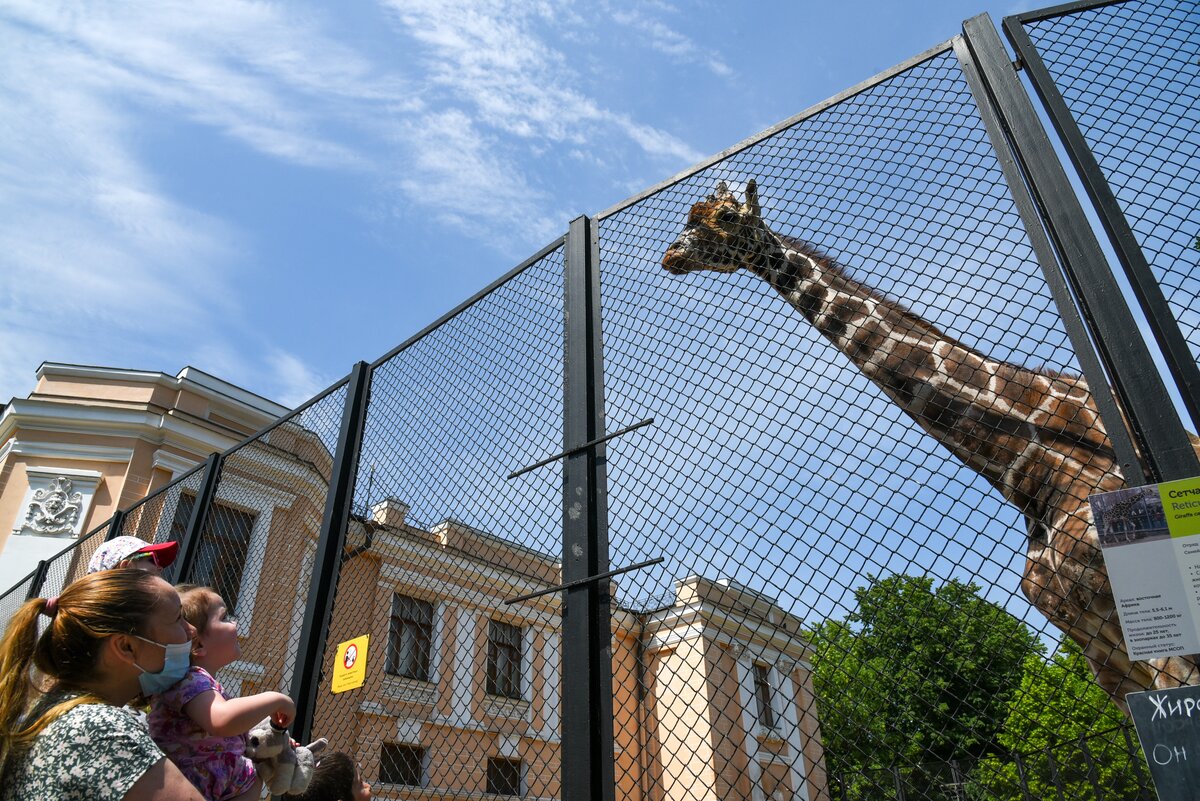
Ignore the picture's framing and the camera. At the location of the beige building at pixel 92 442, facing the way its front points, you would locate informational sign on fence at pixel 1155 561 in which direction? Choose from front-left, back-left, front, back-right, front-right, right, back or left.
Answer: front

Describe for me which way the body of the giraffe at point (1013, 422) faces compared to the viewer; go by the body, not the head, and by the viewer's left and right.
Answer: facing to the left of the viewer

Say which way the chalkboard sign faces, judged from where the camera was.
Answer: facing the viewer

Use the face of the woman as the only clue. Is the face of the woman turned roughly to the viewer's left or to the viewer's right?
to the viewer's right

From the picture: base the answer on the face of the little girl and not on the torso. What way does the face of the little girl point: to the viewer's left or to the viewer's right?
to the viewer's right

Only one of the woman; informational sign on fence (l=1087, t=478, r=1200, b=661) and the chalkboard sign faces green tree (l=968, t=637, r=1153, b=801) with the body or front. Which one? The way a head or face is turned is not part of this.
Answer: the woman

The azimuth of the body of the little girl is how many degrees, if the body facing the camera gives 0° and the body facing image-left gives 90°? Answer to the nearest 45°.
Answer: approximately 270°

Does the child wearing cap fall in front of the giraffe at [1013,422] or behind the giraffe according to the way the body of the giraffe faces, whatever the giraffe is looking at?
in front

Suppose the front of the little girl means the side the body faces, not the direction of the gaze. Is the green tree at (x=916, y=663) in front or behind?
in front

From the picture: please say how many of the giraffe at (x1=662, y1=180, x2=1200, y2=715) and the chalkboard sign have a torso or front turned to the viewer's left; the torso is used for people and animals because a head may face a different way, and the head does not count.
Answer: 1

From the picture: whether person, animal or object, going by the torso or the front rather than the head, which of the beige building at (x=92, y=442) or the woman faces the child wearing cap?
the beige building

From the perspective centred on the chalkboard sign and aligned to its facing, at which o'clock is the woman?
The woman is roughly at 2 o'clock from the chalkboard sign.

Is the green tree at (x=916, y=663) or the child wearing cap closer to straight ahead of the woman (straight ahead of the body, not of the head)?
the green tree

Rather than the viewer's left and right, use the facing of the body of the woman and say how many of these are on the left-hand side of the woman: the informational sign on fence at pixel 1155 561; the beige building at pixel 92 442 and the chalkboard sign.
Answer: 1
